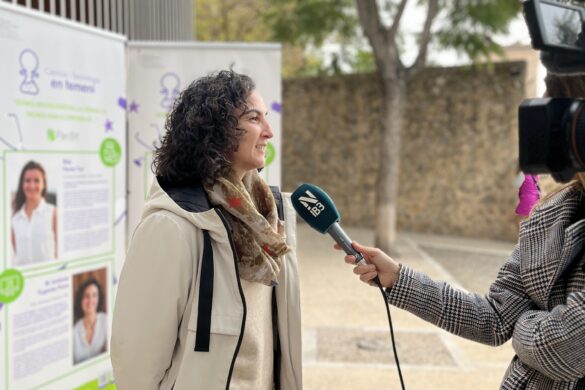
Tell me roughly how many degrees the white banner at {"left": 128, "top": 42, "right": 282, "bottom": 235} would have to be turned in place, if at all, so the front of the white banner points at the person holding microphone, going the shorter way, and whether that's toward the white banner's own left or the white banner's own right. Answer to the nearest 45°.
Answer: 0° — it already faces them

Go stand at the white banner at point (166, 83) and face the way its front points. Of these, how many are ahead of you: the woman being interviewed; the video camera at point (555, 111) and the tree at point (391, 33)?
2

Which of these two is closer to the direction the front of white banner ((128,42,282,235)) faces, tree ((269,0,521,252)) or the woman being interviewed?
the woman being interviewed

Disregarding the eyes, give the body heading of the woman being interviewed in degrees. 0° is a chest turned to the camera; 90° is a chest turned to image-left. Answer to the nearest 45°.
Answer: approximately 315°

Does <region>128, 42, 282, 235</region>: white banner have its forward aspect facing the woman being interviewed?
yes

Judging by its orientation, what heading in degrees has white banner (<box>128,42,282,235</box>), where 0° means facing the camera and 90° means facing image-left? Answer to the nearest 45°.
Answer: approximately 0°

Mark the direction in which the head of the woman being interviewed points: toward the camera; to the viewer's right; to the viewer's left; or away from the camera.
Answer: to the viewer's right

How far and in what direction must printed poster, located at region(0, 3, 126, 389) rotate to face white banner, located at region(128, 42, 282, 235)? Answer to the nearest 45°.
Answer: approximately 90° to its left
